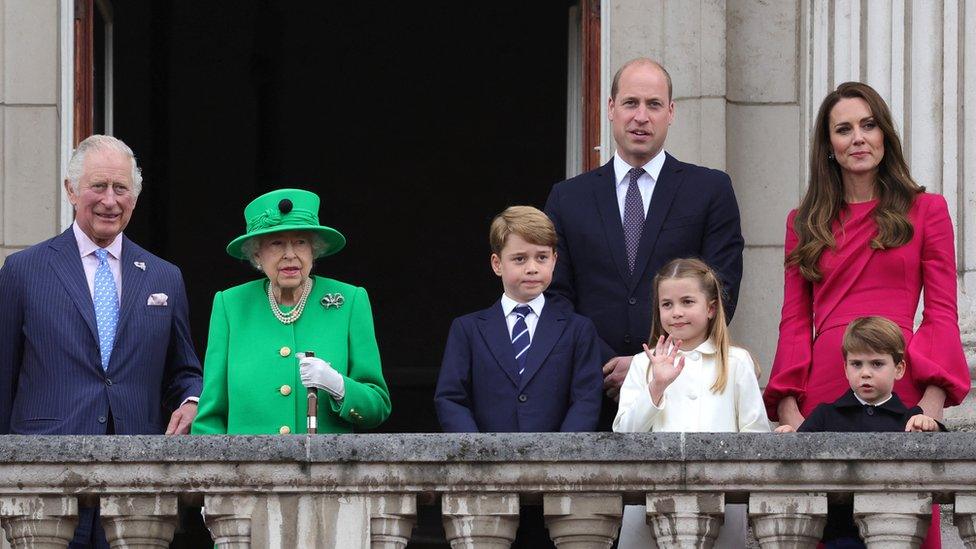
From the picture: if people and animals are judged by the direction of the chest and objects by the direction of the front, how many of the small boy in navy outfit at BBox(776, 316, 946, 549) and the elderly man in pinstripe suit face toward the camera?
2

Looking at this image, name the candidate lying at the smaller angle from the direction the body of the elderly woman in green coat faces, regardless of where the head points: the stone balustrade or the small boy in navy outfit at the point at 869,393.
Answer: the stone balustrade

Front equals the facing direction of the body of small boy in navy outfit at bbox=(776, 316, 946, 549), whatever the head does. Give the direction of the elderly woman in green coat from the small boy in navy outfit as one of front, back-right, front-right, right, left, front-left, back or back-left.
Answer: right

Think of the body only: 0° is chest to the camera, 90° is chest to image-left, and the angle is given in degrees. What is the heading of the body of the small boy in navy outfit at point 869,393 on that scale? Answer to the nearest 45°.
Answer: approximately 0°

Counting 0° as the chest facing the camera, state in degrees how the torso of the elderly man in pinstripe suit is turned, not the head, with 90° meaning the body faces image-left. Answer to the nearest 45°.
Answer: approximately 0°

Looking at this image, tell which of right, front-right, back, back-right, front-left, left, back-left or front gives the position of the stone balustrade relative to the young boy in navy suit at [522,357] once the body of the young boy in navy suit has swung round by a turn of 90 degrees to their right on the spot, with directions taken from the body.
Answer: left

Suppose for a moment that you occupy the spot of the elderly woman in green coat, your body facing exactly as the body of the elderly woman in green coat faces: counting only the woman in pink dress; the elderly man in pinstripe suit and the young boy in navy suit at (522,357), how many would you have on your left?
2
